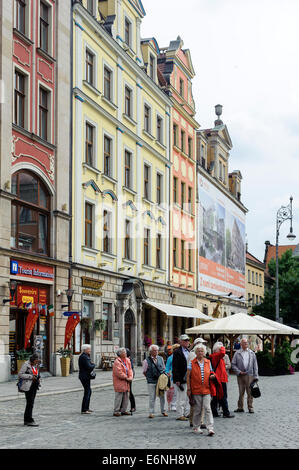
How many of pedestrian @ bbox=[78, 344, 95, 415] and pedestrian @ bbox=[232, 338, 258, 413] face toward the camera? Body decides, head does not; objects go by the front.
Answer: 1

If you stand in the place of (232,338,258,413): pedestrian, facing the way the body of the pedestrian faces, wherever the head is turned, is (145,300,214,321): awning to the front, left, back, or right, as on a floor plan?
back

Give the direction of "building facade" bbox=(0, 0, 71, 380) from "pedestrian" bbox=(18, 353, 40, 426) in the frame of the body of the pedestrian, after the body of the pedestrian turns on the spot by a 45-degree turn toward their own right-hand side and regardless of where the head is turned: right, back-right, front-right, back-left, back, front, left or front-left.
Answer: back

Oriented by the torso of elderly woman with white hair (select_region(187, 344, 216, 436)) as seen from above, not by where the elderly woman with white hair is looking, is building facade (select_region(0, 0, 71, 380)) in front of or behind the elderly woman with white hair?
behind

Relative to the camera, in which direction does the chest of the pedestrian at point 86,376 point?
to the viewer's right

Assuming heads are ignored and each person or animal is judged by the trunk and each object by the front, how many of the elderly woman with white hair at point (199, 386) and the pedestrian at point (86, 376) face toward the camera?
1
